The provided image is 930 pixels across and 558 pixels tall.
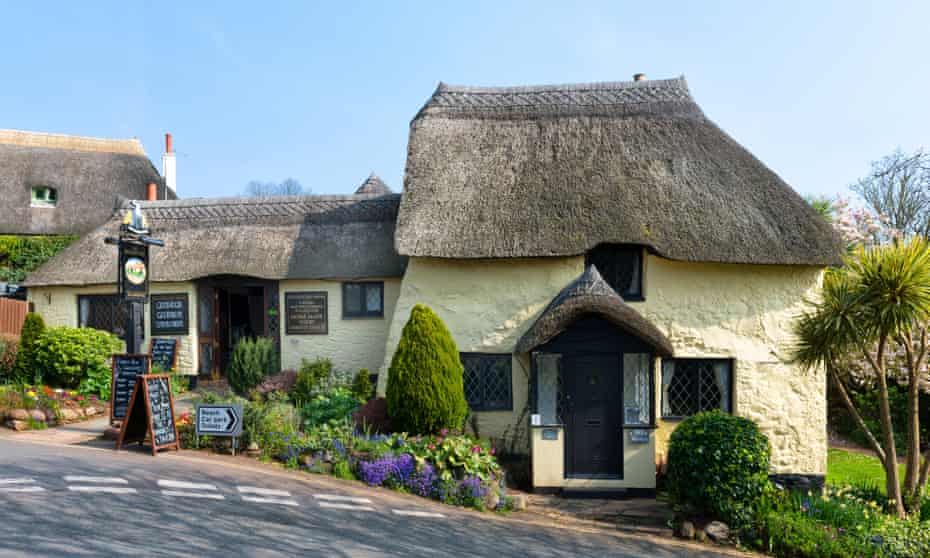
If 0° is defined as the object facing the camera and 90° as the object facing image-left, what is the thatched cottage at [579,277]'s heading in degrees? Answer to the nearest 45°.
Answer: approximately 0°

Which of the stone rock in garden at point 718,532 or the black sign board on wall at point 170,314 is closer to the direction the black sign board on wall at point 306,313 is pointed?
the stone rock in garden

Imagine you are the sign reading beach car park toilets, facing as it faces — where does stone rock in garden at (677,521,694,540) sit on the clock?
The stone rock in garden is roughly at 10 o'clock from the sign reading beach car park toilets.

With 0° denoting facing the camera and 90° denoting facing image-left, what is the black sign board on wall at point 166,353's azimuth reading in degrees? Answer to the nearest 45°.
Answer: approximately 0°
